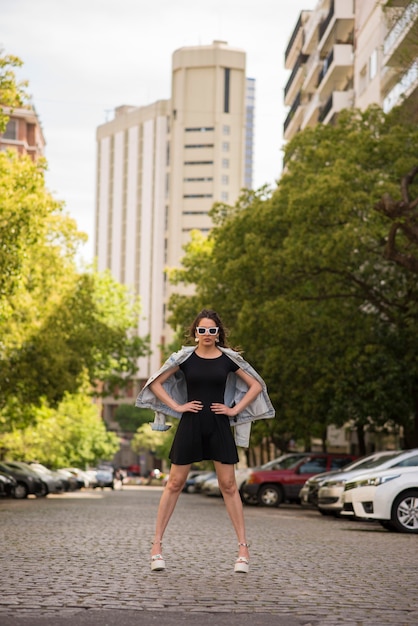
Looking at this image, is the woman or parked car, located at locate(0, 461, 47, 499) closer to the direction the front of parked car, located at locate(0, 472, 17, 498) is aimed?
the woman

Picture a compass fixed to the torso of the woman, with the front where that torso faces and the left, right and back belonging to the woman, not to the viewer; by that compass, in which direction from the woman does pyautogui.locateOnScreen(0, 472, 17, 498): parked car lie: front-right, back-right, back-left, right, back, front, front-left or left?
back

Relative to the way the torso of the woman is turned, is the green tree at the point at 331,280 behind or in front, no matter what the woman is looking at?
behind

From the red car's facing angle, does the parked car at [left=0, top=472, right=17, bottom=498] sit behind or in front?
in front

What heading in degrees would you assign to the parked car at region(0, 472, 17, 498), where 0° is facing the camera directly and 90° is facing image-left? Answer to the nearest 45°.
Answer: approximately 315°

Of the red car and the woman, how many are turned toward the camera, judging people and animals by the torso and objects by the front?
1

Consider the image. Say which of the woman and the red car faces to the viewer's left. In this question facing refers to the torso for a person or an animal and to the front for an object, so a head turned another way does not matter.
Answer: the red car

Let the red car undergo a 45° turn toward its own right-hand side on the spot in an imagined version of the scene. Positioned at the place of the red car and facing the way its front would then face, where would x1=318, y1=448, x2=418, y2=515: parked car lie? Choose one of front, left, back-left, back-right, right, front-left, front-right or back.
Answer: back-left

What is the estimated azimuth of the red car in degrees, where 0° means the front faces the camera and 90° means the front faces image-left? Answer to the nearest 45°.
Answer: approximately 90°

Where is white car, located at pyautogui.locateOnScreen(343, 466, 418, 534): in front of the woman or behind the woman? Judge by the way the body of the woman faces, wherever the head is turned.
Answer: behind

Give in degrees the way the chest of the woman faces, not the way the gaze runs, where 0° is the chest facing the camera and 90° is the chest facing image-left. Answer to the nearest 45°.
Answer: approximately 0°
